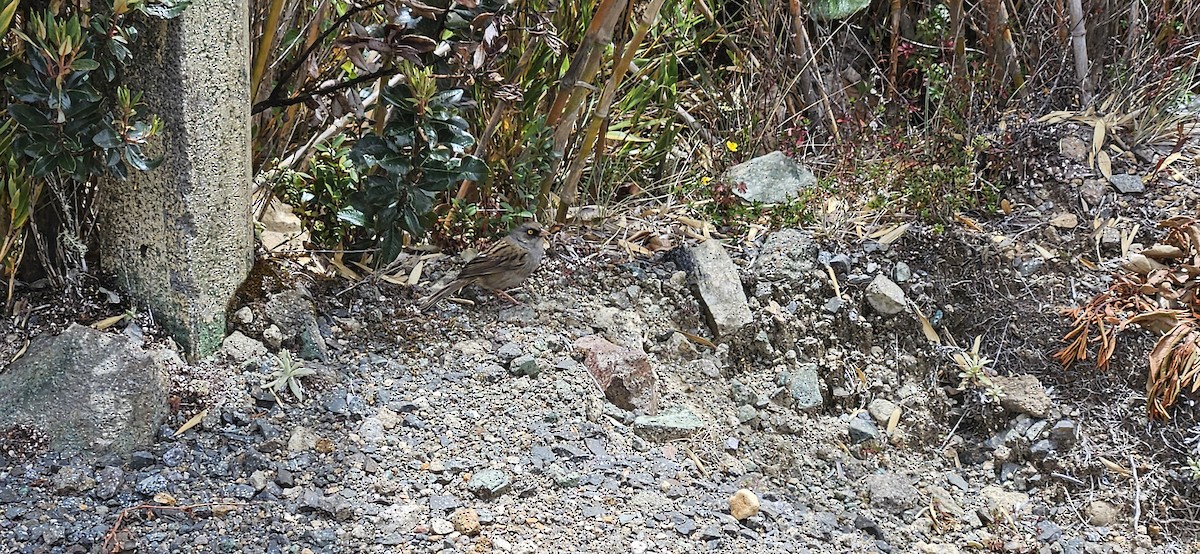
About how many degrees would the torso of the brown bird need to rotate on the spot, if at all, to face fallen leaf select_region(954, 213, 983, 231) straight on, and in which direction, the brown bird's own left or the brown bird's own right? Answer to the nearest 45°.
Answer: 0° — it already faces it

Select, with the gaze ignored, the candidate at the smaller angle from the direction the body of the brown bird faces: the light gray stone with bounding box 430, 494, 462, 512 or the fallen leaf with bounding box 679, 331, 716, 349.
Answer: the fallen leaf

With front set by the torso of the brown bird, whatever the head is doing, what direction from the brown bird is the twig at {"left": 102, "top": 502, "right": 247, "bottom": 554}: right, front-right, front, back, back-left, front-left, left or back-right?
back-right

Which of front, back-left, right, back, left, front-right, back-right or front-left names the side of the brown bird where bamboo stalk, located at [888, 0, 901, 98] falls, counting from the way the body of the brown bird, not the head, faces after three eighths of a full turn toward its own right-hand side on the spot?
back

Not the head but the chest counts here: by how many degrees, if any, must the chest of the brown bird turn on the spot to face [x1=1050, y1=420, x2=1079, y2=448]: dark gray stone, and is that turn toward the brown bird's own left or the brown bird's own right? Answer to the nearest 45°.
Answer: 0° — it already faces it

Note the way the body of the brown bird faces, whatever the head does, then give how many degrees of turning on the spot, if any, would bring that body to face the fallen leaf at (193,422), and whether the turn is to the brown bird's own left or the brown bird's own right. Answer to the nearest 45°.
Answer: approximately 135° to the brown bird's own right

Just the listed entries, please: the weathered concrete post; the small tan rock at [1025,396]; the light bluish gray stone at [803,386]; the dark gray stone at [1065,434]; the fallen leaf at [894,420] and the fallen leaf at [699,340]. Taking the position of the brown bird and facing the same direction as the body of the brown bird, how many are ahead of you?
5

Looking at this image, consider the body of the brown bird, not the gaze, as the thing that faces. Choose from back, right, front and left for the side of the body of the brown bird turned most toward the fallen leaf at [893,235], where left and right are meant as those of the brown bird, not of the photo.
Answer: front

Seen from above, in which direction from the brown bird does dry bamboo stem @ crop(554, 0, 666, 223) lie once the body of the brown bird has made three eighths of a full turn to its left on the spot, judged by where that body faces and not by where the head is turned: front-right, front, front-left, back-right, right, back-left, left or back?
right

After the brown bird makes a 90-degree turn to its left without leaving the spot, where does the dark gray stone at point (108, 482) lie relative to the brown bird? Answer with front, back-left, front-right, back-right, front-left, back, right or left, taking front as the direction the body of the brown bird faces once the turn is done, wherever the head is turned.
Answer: back-left

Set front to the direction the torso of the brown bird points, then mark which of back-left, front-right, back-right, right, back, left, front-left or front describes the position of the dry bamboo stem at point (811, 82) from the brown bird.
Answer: front-left

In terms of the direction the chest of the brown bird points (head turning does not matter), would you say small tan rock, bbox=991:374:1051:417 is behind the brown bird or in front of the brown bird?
in front

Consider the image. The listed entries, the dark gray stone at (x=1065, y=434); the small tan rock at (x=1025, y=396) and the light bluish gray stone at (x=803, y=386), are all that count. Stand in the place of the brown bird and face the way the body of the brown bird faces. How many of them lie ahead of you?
3

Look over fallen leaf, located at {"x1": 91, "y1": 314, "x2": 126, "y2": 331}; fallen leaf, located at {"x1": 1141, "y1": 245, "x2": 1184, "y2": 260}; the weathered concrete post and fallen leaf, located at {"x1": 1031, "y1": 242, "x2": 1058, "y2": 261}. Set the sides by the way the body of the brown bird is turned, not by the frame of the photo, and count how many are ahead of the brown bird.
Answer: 2

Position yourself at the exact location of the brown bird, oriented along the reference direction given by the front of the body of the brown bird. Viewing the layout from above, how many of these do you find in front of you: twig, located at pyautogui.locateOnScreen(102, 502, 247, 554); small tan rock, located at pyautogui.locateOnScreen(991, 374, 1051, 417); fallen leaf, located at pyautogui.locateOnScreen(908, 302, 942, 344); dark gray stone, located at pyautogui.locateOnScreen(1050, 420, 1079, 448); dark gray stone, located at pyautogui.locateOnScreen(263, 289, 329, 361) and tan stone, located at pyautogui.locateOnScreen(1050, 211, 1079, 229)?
4

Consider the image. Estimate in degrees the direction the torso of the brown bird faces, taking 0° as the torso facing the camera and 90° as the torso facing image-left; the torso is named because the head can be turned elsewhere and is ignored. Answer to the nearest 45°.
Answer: approximately 270°
